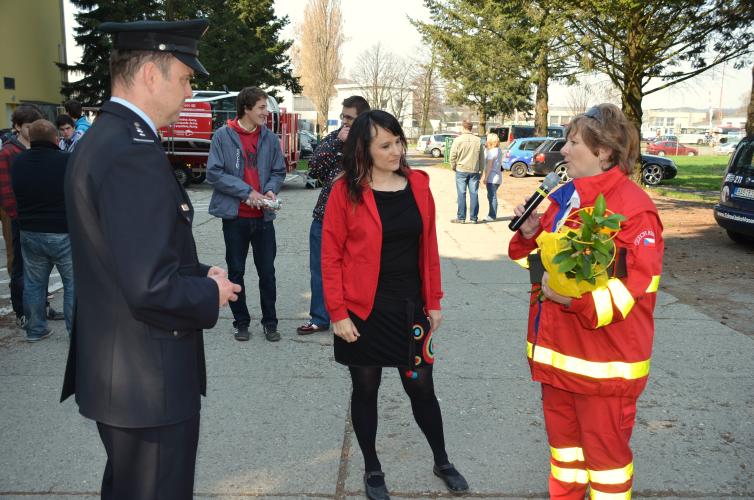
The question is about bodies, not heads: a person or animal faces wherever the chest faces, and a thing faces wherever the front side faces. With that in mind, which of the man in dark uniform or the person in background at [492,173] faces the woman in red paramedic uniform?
the man in dark uniform

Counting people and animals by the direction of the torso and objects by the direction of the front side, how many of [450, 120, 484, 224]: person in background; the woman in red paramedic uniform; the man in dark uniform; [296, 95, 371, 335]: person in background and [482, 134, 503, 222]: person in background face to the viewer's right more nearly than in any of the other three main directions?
1

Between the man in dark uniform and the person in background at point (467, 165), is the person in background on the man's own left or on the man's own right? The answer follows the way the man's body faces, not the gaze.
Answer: on the man's own left

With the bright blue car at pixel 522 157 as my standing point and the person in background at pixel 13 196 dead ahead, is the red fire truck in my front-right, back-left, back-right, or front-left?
front-right

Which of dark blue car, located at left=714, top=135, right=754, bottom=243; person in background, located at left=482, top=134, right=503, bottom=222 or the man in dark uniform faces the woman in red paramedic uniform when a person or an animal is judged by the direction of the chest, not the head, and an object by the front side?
the man in dark uniform

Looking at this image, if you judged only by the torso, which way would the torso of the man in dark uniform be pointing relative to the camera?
to the viewer's right

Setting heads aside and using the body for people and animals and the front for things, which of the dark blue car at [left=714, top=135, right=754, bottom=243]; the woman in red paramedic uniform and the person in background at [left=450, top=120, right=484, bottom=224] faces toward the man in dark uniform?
the woman in red paramedic uniform

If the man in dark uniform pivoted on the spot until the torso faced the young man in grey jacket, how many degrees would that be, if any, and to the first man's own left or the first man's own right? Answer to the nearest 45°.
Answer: approximately 90° to the first man's own left

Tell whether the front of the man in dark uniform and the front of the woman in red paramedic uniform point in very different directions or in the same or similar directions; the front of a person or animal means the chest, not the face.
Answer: very different directions

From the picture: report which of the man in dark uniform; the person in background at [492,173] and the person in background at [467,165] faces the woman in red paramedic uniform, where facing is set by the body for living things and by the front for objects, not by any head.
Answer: the man in dark uniform
